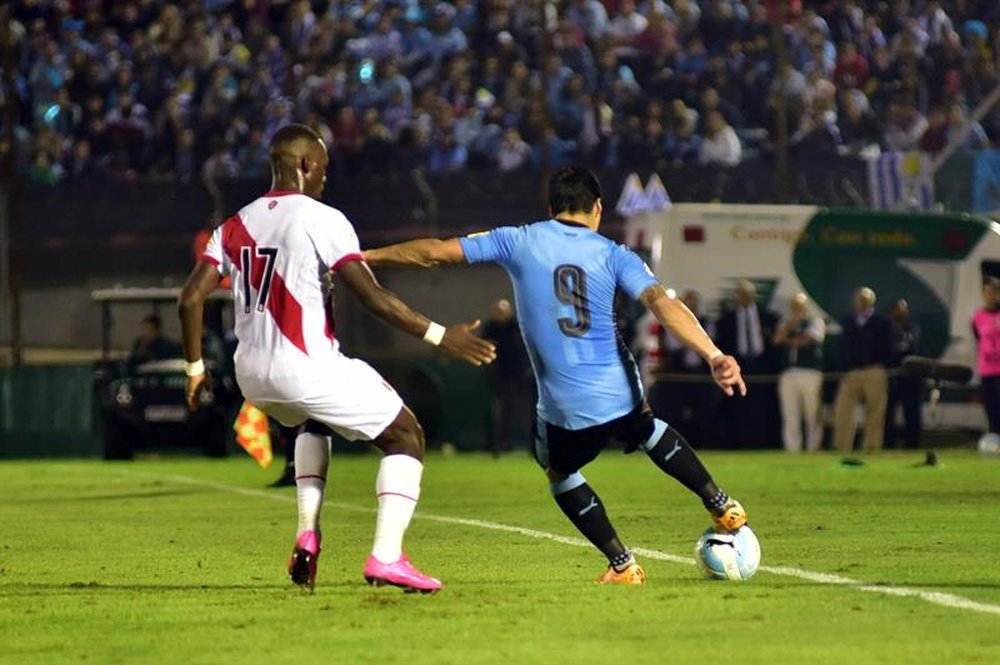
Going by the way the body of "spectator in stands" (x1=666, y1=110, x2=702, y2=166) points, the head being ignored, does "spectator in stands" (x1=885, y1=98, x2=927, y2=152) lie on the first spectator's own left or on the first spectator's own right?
on the first spectator's own left

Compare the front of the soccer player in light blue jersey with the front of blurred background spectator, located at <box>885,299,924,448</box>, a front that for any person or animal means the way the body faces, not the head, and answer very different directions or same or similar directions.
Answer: very different directions

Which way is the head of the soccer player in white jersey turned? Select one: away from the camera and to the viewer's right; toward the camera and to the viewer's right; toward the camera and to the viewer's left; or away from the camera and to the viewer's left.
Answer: away from the camera and to the viewer's right

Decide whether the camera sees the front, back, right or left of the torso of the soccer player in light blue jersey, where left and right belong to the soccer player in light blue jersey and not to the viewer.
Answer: back

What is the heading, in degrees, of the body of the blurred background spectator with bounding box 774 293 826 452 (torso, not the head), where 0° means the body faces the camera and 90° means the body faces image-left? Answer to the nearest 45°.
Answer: approximately 0°

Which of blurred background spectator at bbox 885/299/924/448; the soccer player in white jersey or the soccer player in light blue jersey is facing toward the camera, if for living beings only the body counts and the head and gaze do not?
the blurred background spectator

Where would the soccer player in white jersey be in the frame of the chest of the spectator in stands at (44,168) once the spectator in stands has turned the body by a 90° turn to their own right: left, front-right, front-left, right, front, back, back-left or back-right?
left

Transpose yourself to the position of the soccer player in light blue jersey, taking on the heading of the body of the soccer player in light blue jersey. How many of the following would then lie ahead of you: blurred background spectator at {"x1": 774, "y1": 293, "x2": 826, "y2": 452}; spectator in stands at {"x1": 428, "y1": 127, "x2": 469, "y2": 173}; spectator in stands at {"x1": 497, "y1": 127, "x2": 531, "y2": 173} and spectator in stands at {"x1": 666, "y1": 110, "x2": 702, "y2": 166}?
4

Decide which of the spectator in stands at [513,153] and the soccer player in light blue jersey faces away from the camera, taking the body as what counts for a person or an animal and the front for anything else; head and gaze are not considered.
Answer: the soccer player in light blue jersey

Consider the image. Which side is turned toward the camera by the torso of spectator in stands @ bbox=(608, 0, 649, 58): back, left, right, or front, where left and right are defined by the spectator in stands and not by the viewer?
front

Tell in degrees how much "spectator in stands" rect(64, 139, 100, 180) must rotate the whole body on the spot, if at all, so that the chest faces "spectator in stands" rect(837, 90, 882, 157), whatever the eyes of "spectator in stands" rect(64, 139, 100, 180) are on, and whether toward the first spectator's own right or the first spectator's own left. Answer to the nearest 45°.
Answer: approximately 90° to the first spectator's own left
